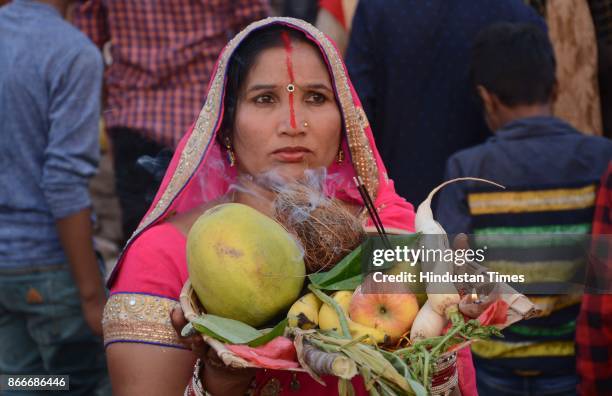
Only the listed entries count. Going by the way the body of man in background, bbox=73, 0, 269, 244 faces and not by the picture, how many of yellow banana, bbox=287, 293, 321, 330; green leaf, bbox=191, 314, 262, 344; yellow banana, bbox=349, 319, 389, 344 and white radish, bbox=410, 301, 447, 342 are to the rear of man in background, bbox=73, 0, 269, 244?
4

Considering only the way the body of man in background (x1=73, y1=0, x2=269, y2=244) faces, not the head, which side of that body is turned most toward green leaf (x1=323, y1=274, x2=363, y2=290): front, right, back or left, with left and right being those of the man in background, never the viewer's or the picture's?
back

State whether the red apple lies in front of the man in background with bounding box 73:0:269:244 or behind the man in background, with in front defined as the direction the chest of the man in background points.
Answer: behind

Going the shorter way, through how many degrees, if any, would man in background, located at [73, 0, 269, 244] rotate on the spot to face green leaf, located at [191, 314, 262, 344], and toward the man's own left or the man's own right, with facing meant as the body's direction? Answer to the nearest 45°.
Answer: approximately 180°

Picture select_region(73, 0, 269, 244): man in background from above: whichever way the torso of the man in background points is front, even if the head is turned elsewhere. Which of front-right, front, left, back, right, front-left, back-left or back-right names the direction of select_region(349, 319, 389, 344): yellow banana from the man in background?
back

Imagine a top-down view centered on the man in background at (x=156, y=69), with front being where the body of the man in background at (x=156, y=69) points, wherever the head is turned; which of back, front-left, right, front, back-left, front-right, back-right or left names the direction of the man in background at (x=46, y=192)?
back-left

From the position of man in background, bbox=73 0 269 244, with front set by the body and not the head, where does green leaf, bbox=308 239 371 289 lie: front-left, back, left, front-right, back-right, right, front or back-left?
back

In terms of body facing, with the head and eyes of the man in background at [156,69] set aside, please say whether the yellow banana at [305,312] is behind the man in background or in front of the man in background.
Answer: behind

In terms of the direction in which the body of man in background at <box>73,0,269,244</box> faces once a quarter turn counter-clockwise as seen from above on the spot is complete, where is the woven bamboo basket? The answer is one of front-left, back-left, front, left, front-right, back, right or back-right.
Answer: left

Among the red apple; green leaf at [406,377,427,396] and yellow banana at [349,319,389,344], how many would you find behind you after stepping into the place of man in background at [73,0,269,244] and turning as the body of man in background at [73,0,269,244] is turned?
3

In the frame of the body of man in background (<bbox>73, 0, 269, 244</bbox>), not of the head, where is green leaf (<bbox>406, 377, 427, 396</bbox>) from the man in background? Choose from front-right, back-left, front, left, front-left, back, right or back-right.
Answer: back

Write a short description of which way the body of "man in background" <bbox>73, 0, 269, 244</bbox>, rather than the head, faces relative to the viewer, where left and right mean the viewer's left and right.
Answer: facing away from the viewer
